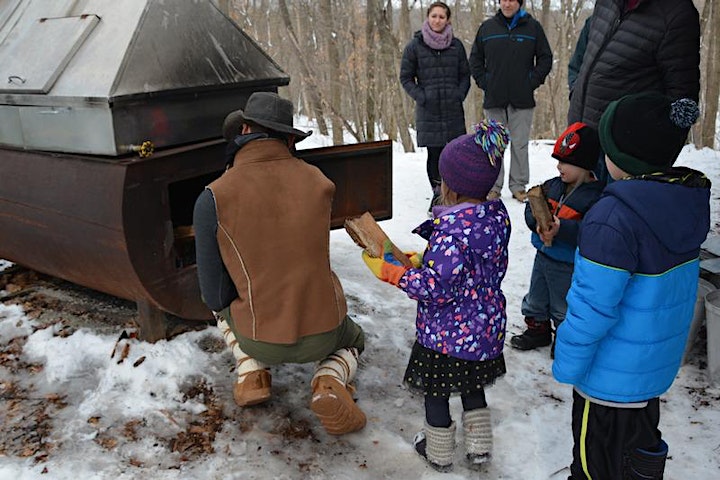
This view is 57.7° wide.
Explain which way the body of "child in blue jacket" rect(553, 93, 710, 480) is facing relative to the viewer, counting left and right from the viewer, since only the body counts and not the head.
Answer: facing away from the viewer and to the left of the viewer

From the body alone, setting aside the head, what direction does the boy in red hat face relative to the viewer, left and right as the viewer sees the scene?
facing the viewer and to the left of the viewer

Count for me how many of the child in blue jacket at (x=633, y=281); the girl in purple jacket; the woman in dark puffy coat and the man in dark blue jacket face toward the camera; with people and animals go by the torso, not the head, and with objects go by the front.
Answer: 2

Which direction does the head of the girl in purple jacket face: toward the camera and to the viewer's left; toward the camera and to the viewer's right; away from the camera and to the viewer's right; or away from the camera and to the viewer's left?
away from the camera and to the viewer's left

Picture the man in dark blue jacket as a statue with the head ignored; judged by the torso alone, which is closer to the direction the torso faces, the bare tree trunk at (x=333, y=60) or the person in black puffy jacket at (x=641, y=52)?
the person in black puffy jacket

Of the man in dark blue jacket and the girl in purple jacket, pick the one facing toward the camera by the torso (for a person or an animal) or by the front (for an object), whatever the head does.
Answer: the man in dark blue jacket

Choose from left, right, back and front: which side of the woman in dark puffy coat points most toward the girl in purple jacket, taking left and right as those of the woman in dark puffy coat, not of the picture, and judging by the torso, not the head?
front

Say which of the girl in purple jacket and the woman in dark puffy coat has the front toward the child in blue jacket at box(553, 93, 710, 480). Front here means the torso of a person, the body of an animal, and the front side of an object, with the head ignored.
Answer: the woman in dark puffy coat

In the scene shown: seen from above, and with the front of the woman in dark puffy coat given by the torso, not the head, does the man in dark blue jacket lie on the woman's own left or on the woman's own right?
on the woman's own left

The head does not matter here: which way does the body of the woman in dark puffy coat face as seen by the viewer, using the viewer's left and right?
facing the viewer

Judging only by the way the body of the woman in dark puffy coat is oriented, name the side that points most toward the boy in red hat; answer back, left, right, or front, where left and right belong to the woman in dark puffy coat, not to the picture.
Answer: front

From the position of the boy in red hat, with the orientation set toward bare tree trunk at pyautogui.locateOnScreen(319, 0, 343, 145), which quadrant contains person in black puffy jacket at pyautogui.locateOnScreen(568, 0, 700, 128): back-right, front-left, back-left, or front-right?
front-right

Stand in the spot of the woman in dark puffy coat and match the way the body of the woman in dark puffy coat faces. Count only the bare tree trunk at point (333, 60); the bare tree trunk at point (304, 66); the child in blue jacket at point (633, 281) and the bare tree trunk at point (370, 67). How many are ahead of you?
1

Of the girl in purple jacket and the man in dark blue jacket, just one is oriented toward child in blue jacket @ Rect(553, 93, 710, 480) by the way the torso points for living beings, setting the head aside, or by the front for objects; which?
the man in dark blue jacket

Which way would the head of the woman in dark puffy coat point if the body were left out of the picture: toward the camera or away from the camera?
toward the camera

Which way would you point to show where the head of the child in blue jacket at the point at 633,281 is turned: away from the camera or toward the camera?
away from the camera

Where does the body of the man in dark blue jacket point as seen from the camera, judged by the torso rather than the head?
toward the camera

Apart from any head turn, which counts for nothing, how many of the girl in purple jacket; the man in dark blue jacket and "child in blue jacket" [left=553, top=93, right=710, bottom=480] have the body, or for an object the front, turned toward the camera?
1

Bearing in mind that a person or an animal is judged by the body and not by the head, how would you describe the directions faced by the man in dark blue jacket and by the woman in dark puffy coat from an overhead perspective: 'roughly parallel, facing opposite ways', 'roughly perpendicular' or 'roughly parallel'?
roughly parallel

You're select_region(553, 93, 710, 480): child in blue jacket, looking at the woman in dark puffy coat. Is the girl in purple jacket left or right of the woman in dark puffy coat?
left

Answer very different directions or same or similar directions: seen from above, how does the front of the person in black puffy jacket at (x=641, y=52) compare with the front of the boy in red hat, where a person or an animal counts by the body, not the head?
same or similar directions

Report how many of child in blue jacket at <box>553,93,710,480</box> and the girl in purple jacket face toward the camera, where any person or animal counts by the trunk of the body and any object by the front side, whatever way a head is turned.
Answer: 0
